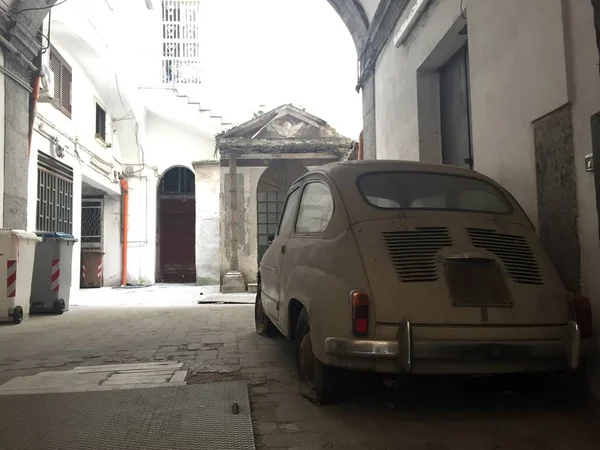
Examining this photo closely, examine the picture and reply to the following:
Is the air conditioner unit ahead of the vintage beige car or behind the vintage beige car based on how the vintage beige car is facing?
ahead

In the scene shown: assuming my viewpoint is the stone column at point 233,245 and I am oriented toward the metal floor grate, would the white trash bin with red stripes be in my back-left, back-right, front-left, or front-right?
front-right

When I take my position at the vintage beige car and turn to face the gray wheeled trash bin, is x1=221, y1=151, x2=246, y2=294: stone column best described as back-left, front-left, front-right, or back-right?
front-right

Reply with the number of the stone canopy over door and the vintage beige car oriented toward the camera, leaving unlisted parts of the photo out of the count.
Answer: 1

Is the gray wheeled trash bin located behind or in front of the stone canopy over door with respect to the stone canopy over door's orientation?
in front

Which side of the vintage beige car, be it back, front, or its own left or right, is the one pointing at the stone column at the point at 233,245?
front

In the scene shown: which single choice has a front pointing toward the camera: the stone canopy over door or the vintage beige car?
the stone canopy over door

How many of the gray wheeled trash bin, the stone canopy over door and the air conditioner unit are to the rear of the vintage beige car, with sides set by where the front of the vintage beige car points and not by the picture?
0

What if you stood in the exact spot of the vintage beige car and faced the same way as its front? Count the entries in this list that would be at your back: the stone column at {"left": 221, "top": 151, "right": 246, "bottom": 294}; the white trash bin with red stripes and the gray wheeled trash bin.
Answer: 0

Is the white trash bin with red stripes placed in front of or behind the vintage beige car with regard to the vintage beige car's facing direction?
in front

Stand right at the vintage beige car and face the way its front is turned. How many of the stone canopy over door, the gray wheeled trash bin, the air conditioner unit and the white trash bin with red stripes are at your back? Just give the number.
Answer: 0

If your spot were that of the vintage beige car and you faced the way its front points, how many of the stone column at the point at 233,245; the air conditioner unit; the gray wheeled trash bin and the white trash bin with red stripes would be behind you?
0

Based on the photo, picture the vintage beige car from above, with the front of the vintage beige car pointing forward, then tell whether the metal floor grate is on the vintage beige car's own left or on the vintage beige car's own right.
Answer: on the vintage beige car's own left

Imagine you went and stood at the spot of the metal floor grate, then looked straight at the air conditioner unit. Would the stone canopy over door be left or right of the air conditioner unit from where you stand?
right

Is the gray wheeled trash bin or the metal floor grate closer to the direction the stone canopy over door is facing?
the metal floor grate

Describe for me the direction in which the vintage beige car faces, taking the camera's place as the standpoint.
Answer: facing away from the viewer and to the left of the viewer

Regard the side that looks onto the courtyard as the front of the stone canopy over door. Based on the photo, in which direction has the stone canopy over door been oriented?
toward the camera

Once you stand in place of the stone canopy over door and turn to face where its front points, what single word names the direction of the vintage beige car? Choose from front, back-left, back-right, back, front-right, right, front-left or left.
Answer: front

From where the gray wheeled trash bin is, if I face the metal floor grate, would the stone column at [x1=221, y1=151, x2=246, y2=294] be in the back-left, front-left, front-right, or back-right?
back-left
